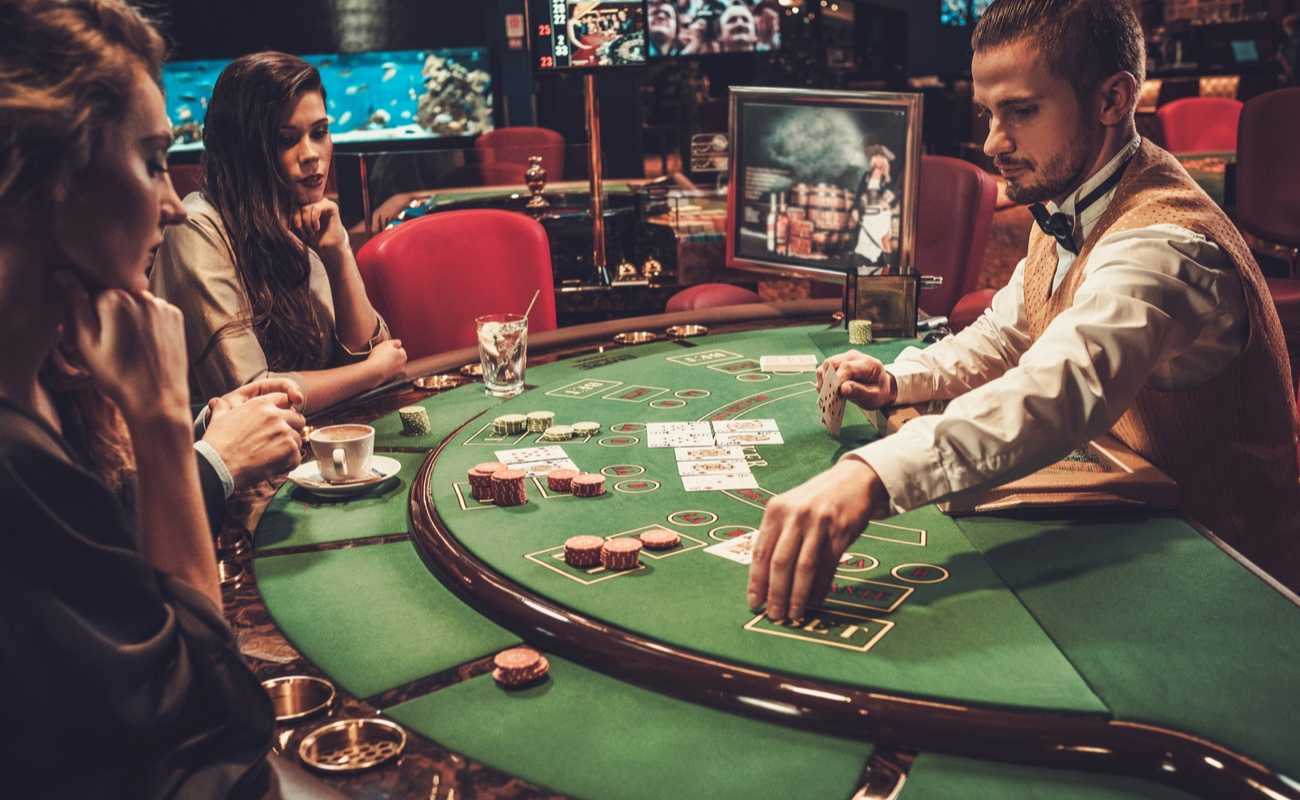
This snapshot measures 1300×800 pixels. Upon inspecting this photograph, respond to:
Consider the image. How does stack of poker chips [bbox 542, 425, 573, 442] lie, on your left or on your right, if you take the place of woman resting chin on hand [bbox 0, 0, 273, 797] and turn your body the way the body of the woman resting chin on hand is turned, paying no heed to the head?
on your left

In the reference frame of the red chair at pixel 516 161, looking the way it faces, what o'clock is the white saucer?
The white saucer is roughly at 12 o'clock from the red chair.

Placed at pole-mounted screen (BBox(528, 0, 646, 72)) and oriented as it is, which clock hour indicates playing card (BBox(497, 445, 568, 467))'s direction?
The playing card is roughly at 12 o'clock from the pole-mounted screen.

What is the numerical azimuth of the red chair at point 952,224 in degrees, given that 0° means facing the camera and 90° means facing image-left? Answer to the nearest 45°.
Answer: approximately 45°

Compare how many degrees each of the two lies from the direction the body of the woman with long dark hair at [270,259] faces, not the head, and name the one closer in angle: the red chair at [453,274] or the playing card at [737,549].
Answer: the playing card

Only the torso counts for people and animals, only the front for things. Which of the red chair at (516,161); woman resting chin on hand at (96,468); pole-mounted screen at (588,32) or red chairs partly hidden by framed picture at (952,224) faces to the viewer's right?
the woman resting chin on hand

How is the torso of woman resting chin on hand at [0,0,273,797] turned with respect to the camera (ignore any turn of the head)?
to the viewer's right

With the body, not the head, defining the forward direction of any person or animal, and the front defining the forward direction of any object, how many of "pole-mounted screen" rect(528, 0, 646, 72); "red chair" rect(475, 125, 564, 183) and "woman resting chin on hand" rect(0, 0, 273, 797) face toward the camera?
2

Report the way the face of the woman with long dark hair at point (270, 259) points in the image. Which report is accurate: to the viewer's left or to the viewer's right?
to the viewer's right
